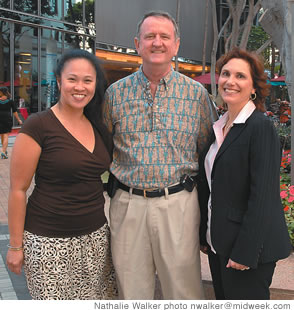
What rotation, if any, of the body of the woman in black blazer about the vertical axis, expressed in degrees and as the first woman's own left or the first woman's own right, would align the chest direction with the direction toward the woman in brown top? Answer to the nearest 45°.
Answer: approximately 45° to the first woman's own right

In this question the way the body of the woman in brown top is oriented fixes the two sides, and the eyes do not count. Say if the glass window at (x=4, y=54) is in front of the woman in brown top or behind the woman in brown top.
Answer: behind

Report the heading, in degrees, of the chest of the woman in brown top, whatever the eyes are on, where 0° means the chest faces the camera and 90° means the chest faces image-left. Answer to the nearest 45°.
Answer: approximately 315°

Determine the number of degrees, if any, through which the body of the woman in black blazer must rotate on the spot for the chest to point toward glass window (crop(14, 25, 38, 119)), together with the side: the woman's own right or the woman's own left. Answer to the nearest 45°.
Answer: approximately 90° to the woman's own right

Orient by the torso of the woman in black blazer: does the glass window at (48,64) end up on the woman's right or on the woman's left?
on the woman's right

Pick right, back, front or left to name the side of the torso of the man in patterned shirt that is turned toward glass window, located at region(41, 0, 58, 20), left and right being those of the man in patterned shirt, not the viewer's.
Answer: back

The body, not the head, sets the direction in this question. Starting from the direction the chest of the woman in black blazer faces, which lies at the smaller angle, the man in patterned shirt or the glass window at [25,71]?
the man in patterned shirt

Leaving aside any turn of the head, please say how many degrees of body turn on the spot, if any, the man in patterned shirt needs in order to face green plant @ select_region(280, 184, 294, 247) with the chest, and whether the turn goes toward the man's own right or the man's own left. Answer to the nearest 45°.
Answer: approximately 135° to the man's own left

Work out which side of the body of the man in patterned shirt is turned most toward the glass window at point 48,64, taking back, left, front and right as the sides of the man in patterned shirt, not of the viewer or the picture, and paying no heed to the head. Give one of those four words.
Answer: back

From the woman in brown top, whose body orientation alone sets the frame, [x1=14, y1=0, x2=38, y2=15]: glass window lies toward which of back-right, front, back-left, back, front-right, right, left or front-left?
back-left

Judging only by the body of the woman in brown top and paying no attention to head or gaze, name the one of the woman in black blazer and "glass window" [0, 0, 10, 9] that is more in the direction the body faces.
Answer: the woman in black blazer

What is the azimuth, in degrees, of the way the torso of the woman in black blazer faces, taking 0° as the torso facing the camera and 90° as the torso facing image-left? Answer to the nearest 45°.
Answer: approximately 45°
